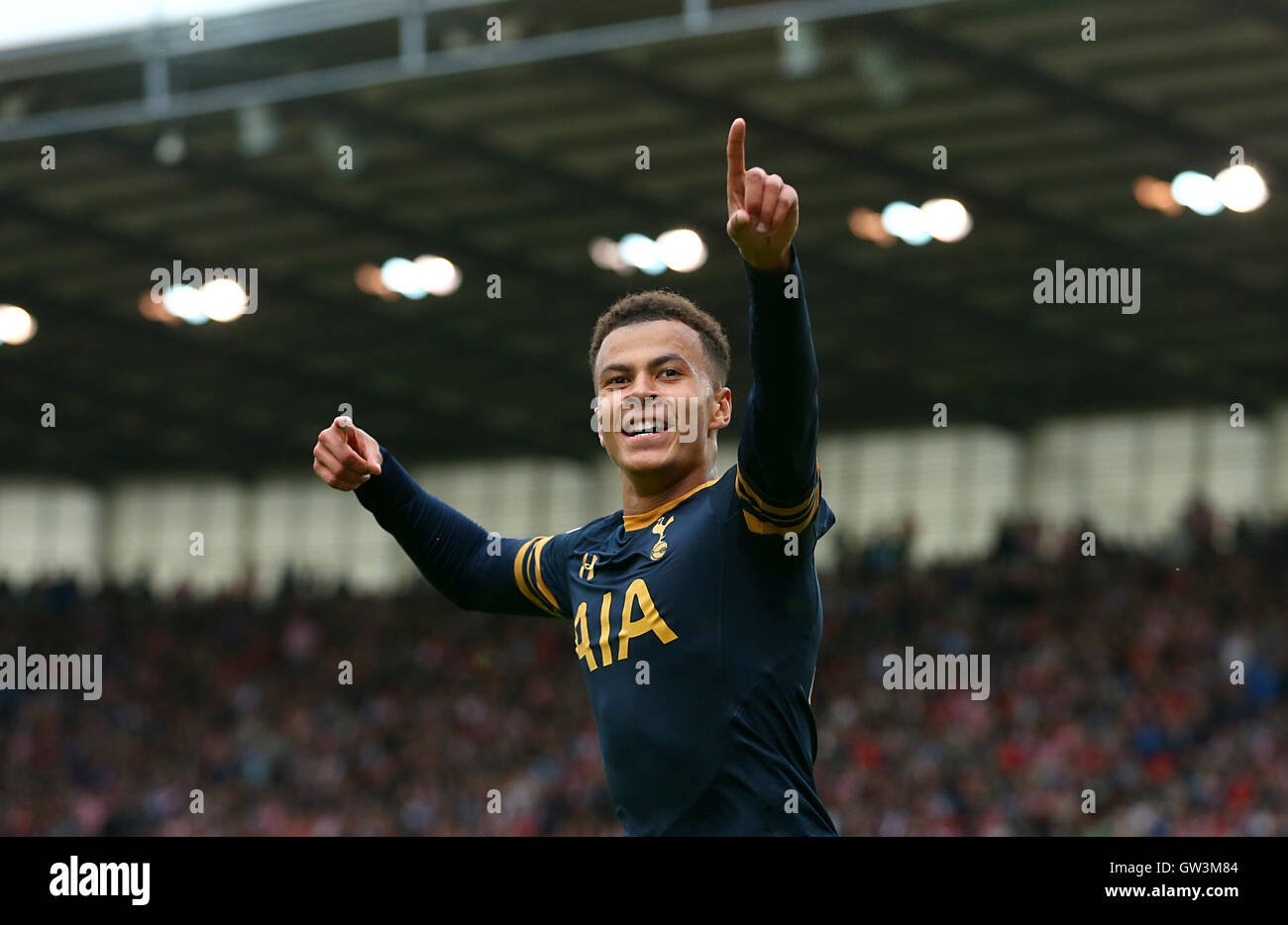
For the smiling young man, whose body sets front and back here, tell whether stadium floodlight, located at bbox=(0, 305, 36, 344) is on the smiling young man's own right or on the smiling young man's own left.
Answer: on the smiling young man's own right

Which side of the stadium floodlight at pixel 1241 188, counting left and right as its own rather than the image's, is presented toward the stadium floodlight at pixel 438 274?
right

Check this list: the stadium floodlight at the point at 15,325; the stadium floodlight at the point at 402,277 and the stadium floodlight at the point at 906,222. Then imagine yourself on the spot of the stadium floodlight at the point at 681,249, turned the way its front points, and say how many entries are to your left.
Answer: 1

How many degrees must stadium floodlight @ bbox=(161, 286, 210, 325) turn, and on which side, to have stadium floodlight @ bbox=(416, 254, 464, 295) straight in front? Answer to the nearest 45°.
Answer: approximately 45° to its left

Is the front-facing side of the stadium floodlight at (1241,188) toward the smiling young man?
yes

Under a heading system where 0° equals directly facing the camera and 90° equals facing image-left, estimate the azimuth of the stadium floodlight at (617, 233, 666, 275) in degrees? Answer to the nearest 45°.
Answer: approximately 0°

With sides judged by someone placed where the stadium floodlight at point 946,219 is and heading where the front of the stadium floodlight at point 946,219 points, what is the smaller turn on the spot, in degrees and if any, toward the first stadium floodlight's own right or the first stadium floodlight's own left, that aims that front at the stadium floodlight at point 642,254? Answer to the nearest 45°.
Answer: approximately 90° to the first stadium floodlight's own right

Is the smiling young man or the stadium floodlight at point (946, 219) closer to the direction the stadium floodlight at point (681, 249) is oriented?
the smiling young man

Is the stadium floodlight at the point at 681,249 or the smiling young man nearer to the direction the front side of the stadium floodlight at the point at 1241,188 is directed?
the smiling young man

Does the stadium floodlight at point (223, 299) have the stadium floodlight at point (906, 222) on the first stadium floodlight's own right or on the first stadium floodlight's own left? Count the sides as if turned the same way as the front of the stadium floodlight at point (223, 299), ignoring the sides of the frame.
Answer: on the first stadium floodlight's own left
